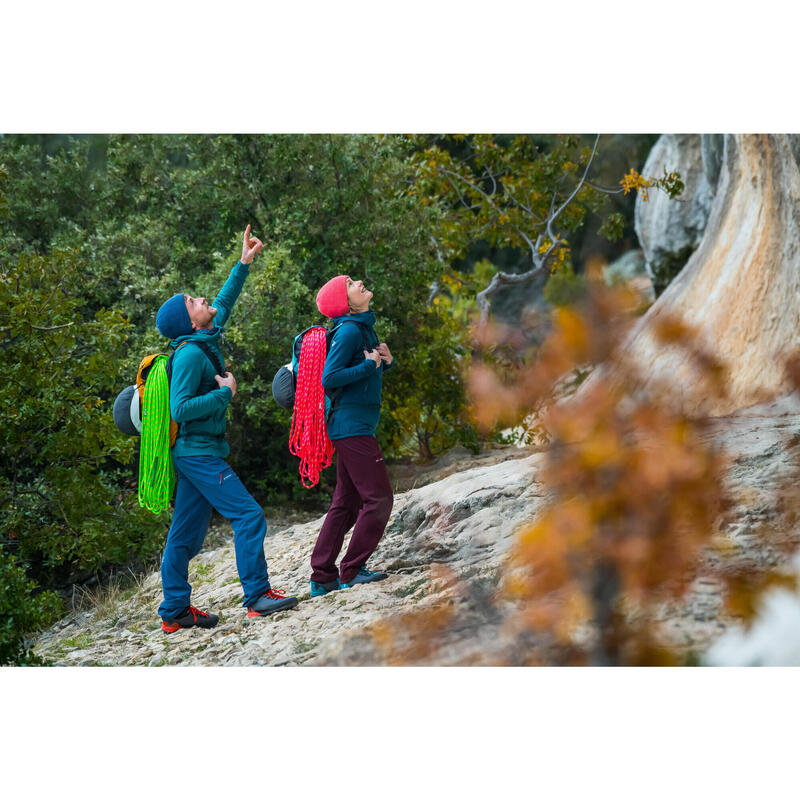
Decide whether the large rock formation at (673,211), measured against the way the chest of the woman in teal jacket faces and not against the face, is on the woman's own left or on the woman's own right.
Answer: on the woman's own left

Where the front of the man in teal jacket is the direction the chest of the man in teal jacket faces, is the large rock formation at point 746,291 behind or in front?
in front

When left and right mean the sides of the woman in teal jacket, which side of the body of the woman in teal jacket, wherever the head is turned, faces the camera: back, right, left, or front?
right

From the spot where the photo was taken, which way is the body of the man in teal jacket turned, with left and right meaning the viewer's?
facing to the right of the viewer

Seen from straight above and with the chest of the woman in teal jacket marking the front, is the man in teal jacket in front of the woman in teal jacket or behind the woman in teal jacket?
behind

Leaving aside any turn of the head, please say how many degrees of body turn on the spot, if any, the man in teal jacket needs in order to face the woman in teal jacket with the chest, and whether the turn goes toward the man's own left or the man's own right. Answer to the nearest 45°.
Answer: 0° — they already face them

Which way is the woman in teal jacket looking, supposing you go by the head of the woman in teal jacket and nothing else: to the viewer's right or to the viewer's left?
to the viewer's right

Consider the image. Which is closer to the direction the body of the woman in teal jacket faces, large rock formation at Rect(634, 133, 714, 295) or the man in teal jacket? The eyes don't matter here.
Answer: the large rock formation

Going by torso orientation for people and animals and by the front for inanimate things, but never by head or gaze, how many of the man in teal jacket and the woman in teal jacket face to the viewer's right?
2

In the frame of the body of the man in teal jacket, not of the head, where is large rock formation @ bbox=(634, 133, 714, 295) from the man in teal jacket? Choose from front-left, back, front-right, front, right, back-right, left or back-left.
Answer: front-left

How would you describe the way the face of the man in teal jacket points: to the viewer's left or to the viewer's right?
to the viewer's right

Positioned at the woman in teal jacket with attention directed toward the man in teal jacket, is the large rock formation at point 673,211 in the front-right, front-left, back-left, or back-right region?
back-right

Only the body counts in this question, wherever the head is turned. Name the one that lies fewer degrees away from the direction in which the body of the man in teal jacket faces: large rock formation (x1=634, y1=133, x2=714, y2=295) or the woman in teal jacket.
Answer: the woman in teal jacket
